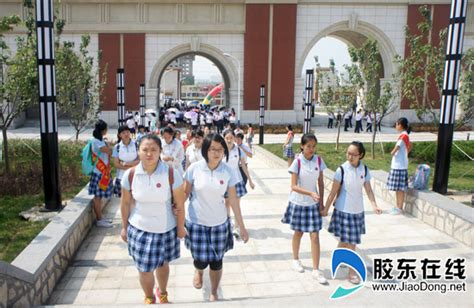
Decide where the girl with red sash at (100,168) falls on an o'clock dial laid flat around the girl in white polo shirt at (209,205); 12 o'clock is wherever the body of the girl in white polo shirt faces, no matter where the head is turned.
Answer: The girl with red sash is roughly at 5 o'clock from the girl in white polo shirt.

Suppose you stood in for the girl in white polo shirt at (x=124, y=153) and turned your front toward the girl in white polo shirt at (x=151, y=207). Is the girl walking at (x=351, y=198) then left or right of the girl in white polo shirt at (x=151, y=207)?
left

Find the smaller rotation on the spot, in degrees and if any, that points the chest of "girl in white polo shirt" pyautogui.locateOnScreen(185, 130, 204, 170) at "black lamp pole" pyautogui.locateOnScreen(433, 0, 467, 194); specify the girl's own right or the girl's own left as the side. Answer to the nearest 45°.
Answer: approximately 90° to the girl's own left

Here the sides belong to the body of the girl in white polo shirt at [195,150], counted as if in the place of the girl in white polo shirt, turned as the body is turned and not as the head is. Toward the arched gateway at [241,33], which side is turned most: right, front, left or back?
back
